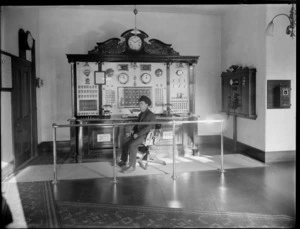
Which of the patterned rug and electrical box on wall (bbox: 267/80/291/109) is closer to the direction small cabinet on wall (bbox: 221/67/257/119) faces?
the patterned rug

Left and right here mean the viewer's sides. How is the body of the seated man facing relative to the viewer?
facing the viewer and to the left of the viewer

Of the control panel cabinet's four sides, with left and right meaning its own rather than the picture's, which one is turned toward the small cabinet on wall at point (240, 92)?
left

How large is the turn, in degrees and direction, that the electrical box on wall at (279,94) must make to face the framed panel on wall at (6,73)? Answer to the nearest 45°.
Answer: approximately 45° to its right

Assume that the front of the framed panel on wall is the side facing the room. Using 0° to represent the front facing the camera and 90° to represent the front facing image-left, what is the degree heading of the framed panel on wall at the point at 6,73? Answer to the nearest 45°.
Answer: approximately 315°

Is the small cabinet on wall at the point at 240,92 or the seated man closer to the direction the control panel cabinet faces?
the seated man

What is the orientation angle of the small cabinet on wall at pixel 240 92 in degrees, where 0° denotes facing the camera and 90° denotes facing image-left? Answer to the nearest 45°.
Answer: approximately 45°

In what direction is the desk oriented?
toward the camera

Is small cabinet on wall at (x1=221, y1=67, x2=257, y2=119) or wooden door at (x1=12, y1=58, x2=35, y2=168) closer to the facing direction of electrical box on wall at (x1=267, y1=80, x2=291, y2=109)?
the wooden door

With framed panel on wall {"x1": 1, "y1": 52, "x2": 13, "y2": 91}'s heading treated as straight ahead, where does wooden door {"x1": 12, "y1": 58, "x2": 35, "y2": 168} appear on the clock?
The wooden door is roughly at 8 o'clock from the framed panel on wall.

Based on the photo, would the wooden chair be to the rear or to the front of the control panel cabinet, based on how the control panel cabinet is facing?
to the front

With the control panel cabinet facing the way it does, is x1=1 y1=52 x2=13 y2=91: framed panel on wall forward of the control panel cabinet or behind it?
forward
